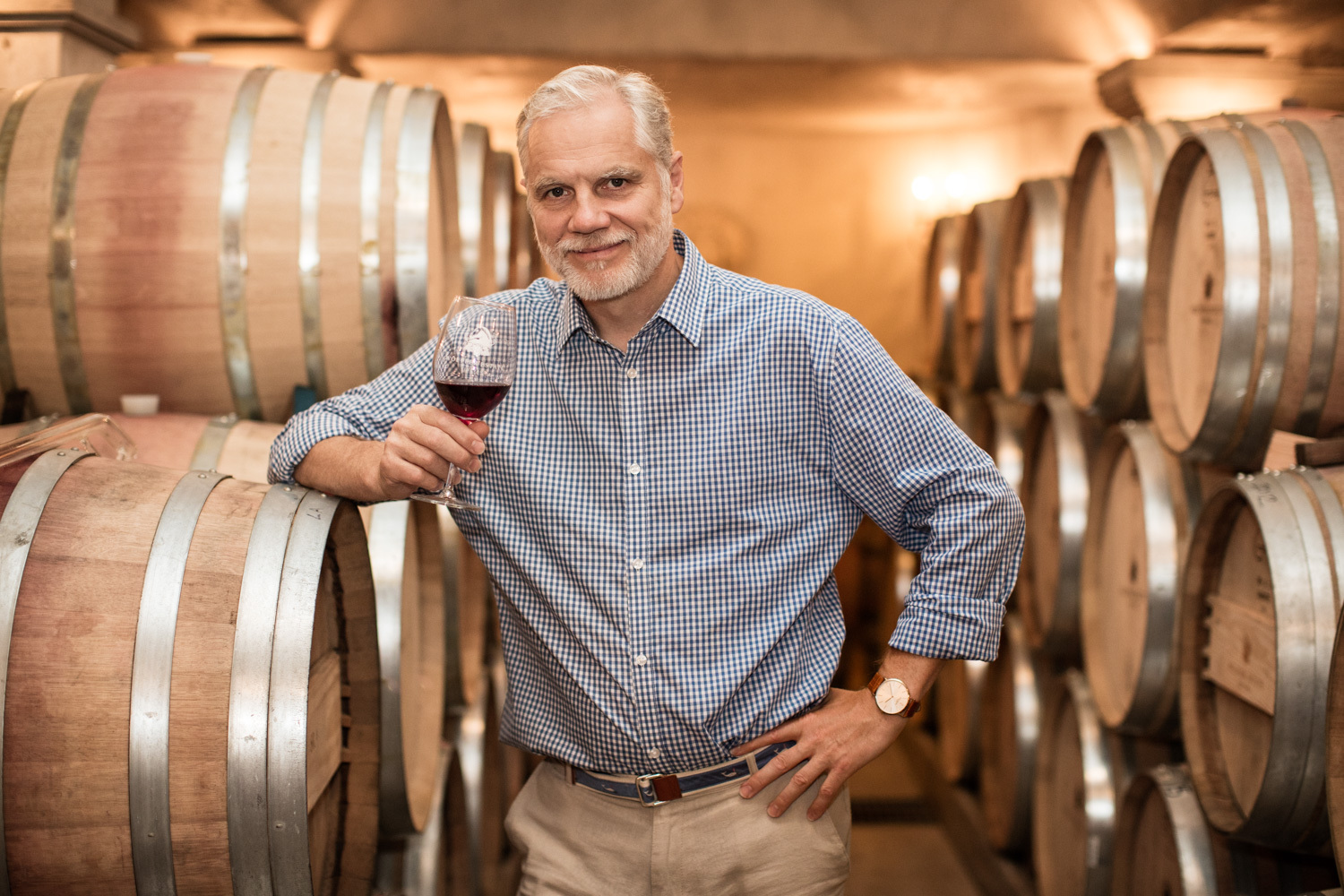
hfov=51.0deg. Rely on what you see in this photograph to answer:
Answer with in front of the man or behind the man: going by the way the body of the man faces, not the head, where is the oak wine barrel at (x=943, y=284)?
behind

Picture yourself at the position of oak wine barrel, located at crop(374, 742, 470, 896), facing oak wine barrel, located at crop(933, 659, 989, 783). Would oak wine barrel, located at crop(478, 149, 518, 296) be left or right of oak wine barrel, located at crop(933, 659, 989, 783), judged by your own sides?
left

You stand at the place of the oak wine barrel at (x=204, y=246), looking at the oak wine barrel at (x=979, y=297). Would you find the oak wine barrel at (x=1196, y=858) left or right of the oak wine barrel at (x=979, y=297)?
right

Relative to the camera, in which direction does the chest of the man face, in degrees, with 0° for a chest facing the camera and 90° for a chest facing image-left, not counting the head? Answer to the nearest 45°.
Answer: approximately 0°

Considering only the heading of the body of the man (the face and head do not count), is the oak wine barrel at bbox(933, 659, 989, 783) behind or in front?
behind

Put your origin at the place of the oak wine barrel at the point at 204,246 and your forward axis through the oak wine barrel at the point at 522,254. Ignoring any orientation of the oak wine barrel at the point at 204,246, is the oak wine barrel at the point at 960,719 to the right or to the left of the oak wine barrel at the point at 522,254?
right

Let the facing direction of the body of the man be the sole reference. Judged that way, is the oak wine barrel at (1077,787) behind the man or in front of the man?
behind

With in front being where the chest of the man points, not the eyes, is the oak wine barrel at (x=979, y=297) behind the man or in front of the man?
behind

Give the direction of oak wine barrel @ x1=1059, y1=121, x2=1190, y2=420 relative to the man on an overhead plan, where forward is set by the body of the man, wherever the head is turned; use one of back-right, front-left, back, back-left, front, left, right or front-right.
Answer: back-left

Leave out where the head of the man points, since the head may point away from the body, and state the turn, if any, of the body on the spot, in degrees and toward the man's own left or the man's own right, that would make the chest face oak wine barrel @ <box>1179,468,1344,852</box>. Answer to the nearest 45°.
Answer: approximately 90° to the man's own left

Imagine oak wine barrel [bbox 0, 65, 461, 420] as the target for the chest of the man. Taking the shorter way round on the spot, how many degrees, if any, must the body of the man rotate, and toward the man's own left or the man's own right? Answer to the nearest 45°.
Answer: approximately 135° to the man's own right
